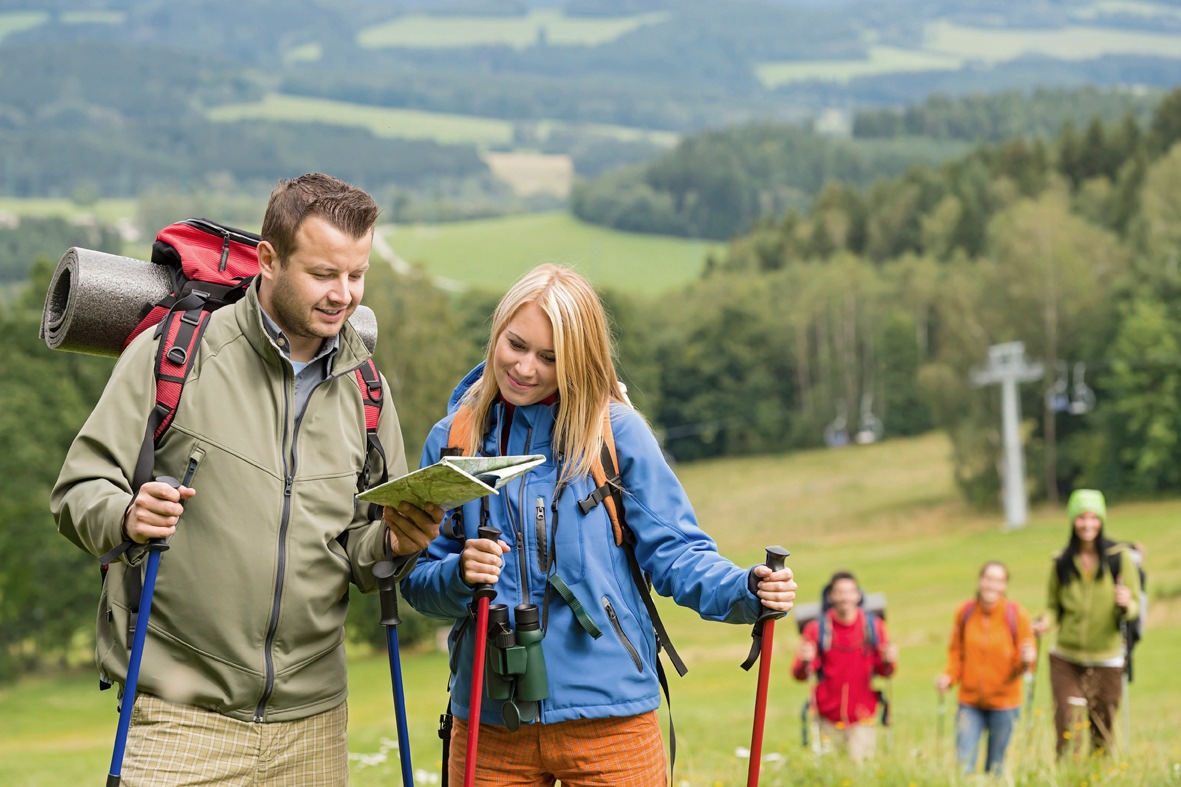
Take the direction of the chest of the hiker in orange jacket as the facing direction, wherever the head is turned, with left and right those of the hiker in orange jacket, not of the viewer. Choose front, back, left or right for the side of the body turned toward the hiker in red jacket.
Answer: right

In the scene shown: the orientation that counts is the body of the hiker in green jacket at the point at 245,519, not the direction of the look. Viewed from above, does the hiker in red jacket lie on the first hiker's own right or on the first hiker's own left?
on the first hiker's own left

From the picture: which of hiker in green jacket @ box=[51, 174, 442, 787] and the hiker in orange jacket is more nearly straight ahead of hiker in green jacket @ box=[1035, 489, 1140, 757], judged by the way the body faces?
the hiker in green jacket

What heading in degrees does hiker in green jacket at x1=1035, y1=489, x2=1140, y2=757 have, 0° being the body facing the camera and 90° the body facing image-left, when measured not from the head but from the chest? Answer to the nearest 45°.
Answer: approximately 0°

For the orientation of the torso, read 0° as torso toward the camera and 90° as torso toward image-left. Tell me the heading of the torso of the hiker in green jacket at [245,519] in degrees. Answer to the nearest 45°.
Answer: approximately 315°

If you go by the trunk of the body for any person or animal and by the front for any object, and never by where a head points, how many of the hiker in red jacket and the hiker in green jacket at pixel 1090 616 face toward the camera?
2
